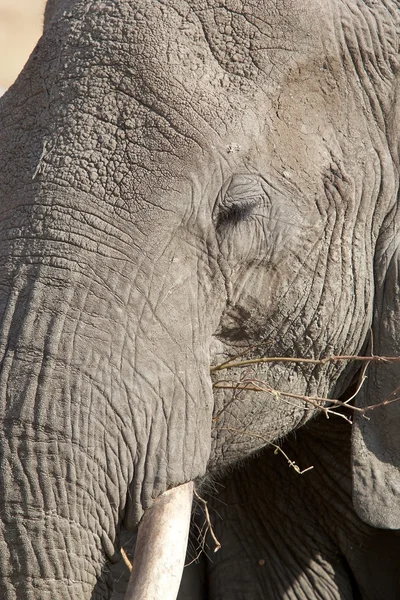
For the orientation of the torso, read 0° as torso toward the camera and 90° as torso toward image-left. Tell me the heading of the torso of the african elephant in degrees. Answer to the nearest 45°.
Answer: approximately 45°
